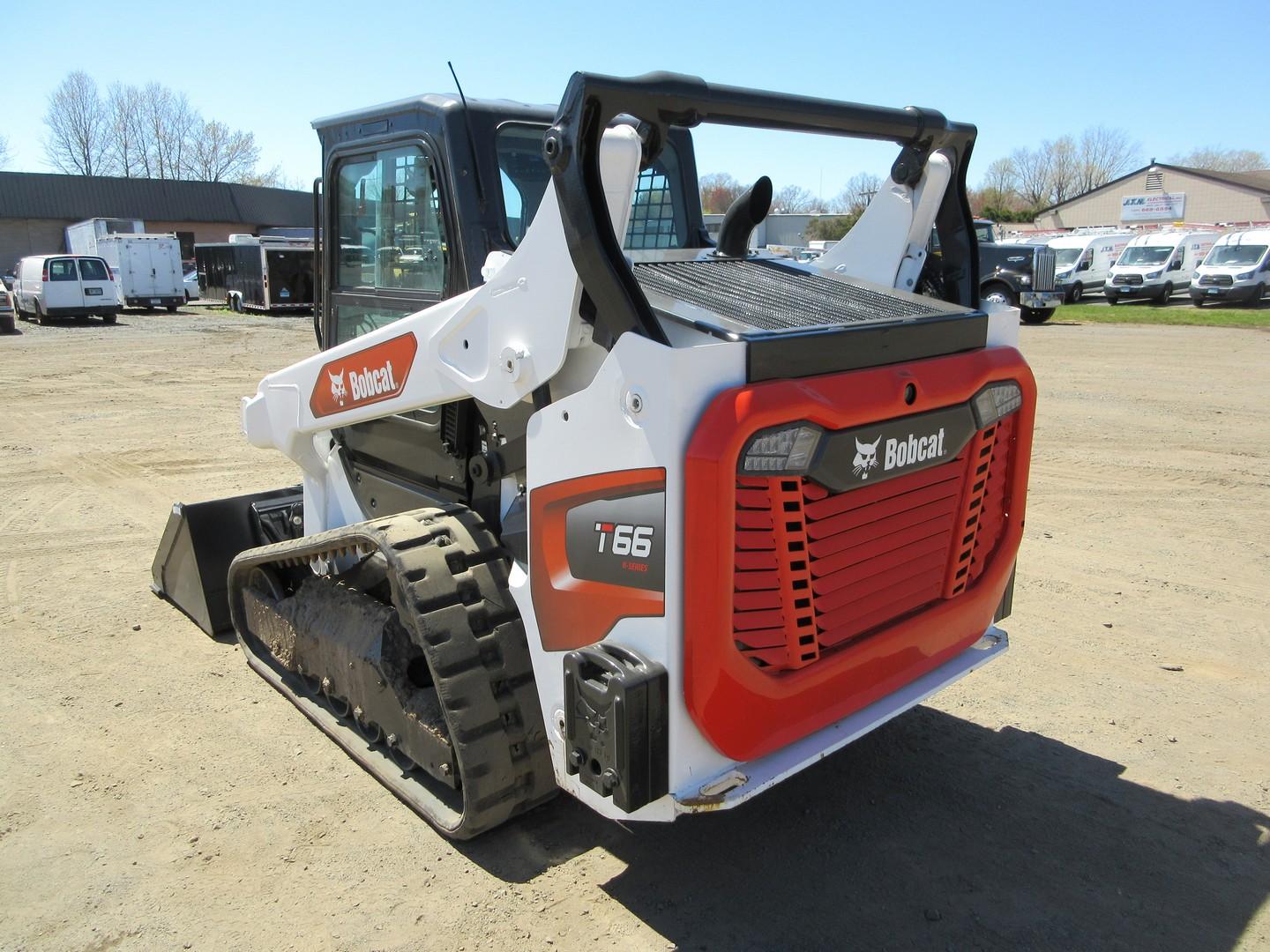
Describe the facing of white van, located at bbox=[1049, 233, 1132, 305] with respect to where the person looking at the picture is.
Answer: facing the viewer and to the left of the viewer

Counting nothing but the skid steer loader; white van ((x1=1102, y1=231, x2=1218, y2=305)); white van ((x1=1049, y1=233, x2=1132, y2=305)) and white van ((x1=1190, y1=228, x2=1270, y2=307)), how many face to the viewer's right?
0

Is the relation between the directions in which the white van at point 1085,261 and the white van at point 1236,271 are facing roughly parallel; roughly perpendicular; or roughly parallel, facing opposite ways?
roughly parallel

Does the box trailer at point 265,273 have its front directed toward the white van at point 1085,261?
no

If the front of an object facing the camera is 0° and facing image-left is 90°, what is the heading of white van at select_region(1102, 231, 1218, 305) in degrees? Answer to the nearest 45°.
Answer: approximately 45°

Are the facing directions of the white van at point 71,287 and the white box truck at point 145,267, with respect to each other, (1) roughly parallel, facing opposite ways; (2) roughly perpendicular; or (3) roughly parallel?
roughly parallel

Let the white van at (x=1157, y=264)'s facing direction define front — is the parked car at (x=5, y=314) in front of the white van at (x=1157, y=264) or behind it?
in front

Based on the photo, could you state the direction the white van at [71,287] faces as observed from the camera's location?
facing away from the viewer and to the left of the viewer

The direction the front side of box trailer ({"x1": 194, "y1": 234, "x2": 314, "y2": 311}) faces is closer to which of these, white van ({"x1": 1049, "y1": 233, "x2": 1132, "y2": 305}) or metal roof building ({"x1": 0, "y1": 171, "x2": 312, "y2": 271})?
the metal roof building

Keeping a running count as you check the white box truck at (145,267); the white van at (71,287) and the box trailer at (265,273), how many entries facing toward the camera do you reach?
0

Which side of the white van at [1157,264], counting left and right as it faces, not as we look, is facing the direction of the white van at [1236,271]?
left
